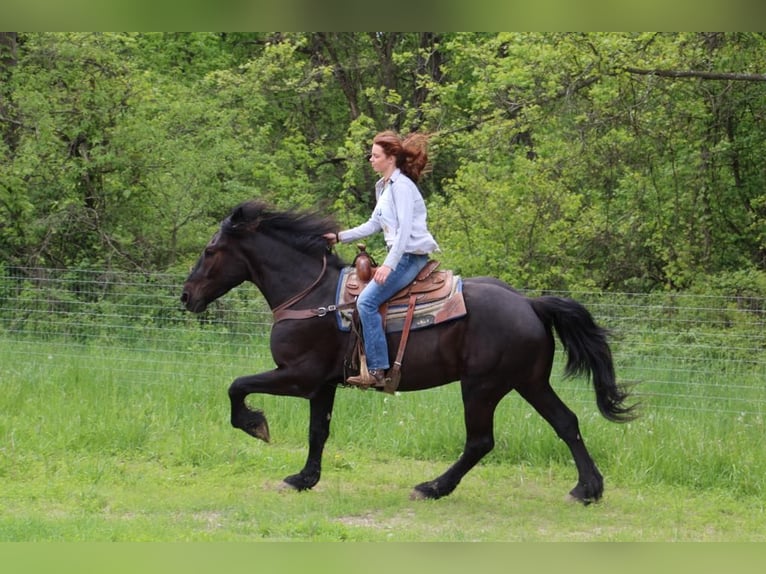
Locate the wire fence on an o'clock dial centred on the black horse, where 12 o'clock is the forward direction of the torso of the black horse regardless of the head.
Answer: The wire fence is roughly at 2 o'clock from the black horse.

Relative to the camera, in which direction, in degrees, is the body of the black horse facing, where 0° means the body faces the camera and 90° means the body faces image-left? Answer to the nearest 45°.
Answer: approximately 90°

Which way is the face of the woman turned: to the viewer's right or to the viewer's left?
to the viewer's left

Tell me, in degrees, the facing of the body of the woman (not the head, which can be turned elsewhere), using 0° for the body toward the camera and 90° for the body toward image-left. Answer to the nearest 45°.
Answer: approximately 90°

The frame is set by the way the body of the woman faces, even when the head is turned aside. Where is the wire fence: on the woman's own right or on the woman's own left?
on the woman's own right
